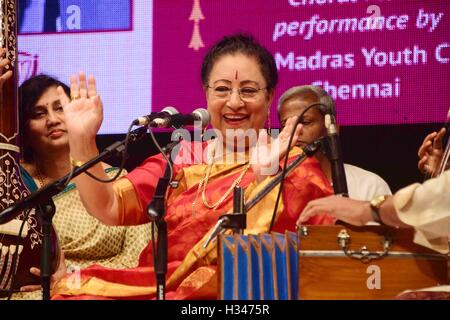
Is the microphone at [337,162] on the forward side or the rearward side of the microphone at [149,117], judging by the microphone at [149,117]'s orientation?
on the forward side

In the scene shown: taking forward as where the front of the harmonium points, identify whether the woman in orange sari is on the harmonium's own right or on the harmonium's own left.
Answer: on the harmonium's own left

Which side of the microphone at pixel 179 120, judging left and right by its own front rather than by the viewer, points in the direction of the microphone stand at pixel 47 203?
back

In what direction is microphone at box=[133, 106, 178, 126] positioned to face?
to the viewer's right

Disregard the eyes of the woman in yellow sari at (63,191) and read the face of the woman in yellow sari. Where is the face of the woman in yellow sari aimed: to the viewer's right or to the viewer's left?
to the viewer's right

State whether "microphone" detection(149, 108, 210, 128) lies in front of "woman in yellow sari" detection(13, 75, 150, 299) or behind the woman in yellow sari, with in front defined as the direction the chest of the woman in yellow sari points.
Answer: in front

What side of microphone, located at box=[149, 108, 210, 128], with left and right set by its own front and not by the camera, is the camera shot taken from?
right

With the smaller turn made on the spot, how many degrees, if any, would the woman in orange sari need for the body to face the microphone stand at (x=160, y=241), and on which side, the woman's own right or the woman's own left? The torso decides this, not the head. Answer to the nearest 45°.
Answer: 0° — they already face it
